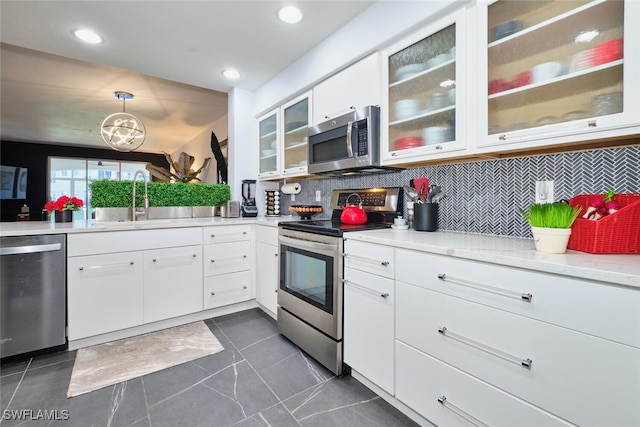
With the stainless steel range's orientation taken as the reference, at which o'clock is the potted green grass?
The potted green grass is roughly at 9 o'clock from the stainless steel range.

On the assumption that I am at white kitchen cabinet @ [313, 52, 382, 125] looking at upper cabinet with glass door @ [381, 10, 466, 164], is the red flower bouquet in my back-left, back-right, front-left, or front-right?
back-right

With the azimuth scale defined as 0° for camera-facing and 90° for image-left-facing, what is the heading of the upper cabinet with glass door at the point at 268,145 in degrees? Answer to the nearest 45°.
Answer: approximately 45°

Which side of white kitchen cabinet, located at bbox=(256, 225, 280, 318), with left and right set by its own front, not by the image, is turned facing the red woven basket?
left

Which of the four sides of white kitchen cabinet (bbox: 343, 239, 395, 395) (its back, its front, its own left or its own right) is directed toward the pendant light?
right

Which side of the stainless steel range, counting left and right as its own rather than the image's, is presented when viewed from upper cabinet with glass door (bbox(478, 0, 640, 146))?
left

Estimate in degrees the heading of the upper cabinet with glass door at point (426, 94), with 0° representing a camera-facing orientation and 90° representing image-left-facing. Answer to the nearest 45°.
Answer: approximately 45°

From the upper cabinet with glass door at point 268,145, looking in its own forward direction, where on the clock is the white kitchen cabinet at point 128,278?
The white kitchen cabinet is roughly at 12 o'clock from the upper cabinet with glass door.
